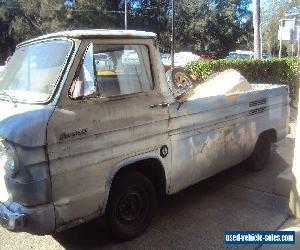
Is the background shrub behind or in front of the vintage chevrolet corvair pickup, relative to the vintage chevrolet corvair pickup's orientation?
behind

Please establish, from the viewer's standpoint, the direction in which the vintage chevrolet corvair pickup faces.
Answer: facing the viewer and to the left of the viewer
